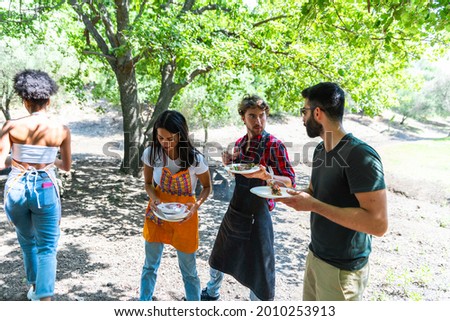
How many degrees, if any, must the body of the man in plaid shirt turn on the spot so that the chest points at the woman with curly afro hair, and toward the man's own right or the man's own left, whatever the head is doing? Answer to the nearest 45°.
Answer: approximately 45° to the man's own right

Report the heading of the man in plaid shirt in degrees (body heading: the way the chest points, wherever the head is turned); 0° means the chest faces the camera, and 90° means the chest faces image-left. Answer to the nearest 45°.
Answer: approximately 45°

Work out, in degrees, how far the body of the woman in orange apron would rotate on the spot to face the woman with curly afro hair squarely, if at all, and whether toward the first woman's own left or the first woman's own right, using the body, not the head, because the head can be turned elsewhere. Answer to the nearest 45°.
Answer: approximately 90° to the first woman's own right

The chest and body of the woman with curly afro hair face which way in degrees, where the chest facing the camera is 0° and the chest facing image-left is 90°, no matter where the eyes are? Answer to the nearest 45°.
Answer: approximately 180°

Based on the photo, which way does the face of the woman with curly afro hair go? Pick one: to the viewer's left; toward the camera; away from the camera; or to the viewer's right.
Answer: away from the camera

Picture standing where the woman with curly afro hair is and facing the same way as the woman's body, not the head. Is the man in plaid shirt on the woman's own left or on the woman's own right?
on the woman's own right

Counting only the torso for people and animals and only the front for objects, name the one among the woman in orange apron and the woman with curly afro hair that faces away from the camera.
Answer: the woman with curly afro hair

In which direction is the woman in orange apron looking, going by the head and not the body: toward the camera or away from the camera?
toward the camera

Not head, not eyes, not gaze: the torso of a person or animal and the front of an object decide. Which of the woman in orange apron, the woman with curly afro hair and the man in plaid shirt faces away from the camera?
the woman with curly afro hair

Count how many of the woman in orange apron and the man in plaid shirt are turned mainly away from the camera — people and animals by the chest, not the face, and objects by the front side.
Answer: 0

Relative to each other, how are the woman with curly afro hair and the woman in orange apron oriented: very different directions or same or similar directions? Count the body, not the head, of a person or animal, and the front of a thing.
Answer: very different directions

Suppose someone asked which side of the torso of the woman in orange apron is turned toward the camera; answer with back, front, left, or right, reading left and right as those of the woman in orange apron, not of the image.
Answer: front

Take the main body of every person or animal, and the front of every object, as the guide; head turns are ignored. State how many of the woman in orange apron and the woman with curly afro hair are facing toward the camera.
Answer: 1

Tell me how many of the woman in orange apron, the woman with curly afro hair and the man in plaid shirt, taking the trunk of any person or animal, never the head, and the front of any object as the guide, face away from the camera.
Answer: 1
